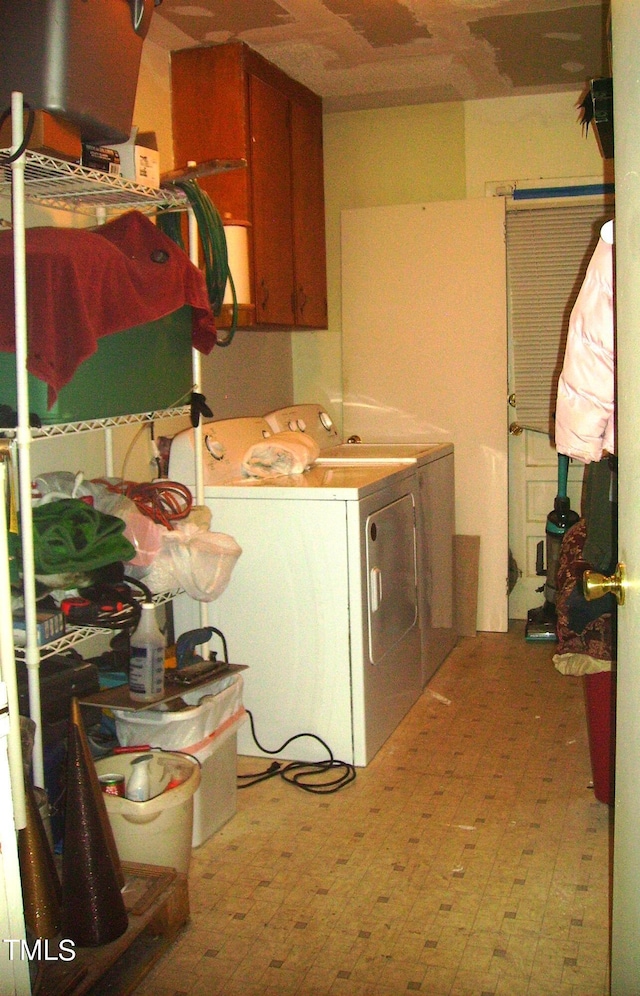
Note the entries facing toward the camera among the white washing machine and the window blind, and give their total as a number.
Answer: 1

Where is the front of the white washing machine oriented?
to the viewer's right

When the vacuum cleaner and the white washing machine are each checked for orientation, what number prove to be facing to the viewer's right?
1

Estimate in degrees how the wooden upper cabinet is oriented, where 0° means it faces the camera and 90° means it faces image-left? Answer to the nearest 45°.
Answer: approximately 315°

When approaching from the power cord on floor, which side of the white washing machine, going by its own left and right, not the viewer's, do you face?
right

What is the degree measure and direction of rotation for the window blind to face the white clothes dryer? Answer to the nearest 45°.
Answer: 0° — it already faces it

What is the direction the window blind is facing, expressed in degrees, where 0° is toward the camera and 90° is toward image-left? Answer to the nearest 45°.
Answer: approximately 0°
